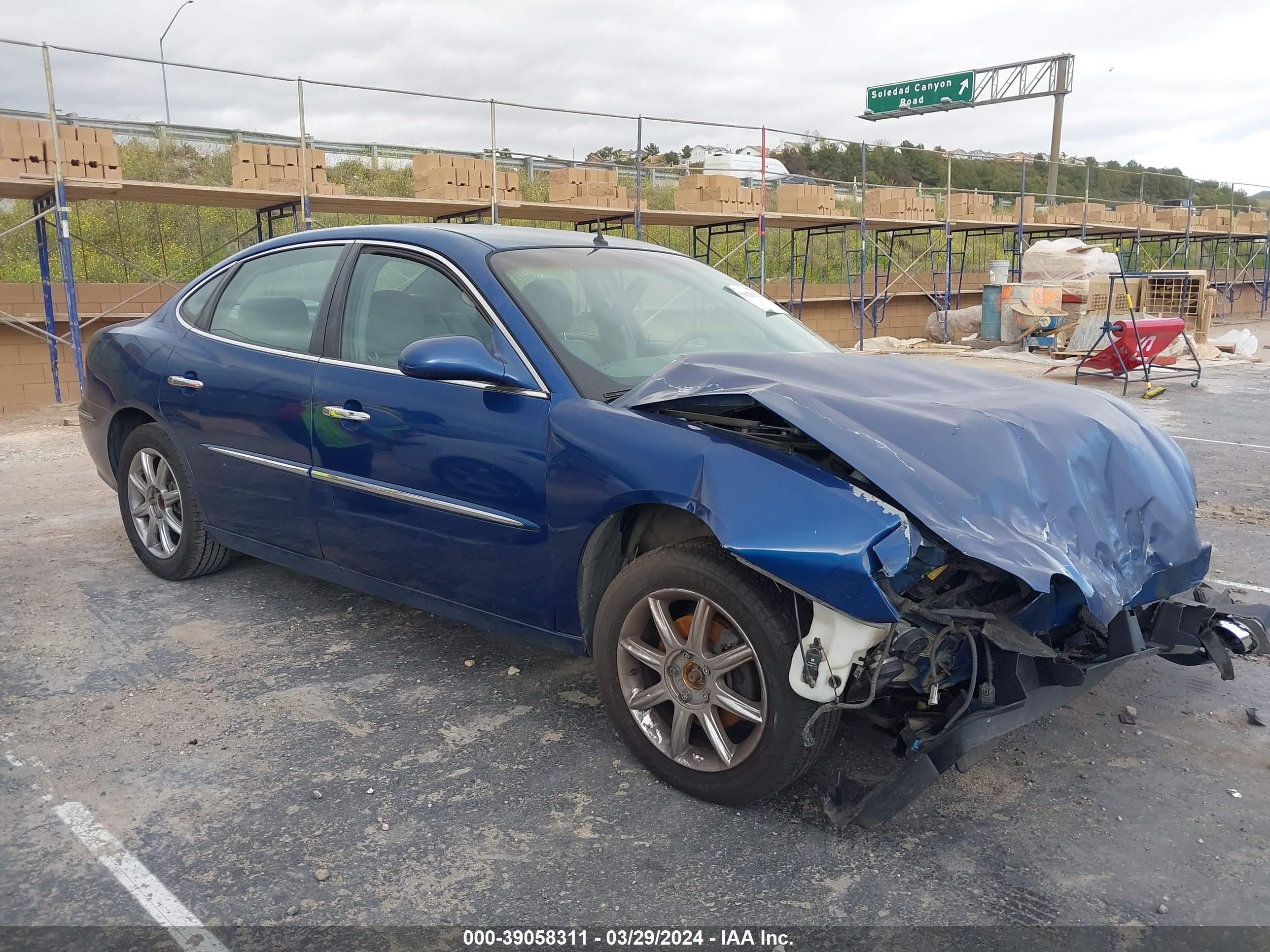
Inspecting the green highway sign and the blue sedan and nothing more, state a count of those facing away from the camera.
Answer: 0

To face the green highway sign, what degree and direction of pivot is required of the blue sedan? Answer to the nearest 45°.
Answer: approximately 135° to its left

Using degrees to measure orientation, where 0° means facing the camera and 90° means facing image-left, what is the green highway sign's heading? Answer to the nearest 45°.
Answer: approximately 45°

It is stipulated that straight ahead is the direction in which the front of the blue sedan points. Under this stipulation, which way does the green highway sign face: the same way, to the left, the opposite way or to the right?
to the right

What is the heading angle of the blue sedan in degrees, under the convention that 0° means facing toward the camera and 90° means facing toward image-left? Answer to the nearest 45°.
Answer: approximately 315°

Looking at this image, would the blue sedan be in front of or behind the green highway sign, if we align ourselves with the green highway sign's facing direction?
in front
